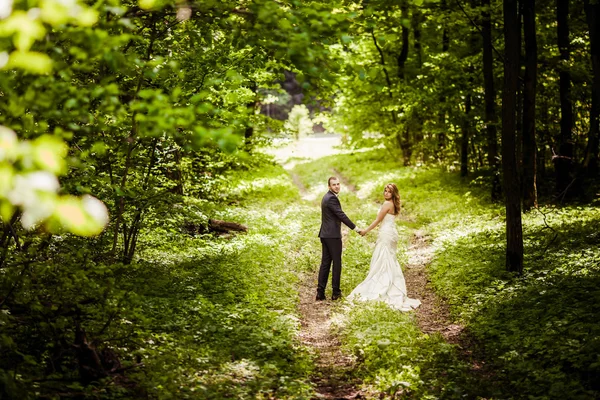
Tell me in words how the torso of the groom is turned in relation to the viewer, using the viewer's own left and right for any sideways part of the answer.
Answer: facing away from the viewer and to the right of the viewer

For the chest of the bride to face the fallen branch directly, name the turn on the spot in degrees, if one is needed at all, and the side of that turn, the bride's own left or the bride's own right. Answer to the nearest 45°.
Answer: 0° — they already face it

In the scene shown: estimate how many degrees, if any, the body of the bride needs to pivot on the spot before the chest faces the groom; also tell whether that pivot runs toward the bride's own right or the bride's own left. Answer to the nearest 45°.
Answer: approximately 45° to the bride's own left

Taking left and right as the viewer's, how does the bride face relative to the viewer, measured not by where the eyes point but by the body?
facing away from the viewer and to the left of the viewer

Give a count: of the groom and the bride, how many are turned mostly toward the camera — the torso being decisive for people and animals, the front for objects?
0

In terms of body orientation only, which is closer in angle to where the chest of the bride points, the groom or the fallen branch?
the fallen branch

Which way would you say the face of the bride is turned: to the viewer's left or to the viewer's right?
to the viewer's left
